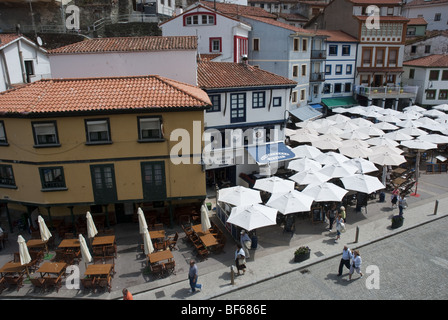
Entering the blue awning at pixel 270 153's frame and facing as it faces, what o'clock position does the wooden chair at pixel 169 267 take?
The wooden chair is roughly at 2 o'clock from the blue awning.

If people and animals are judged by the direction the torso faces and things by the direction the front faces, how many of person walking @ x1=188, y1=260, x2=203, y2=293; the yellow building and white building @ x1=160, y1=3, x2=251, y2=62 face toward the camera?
2

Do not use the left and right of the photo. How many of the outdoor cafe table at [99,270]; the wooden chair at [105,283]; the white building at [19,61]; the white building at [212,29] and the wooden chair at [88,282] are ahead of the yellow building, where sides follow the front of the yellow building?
3

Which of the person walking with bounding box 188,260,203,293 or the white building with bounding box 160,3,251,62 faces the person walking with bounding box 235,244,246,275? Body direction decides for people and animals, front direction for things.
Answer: the white building

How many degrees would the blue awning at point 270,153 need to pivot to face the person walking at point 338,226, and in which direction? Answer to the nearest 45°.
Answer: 0° — it already faces them

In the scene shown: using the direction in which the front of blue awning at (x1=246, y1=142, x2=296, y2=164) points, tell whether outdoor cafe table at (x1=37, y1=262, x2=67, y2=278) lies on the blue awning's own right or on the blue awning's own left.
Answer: on the blue awning's own right

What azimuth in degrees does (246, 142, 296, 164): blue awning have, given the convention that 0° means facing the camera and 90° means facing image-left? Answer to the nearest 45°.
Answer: approximately 315°
